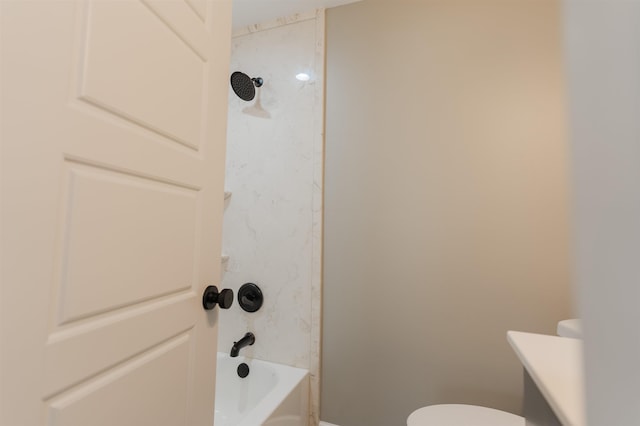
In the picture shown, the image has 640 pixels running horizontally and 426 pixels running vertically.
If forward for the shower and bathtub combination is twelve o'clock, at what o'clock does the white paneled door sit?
The white paneled door is roughly at 2 o'clock from the shower and bathtub combination.

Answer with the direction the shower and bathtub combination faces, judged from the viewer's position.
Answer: facing the viewer and to the right of the viewer

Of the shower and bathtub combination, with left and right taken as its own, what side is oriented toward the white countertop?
front

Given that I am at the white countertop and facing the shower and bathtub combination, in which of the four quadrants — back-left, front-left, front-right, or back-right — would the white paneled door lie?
front-left
